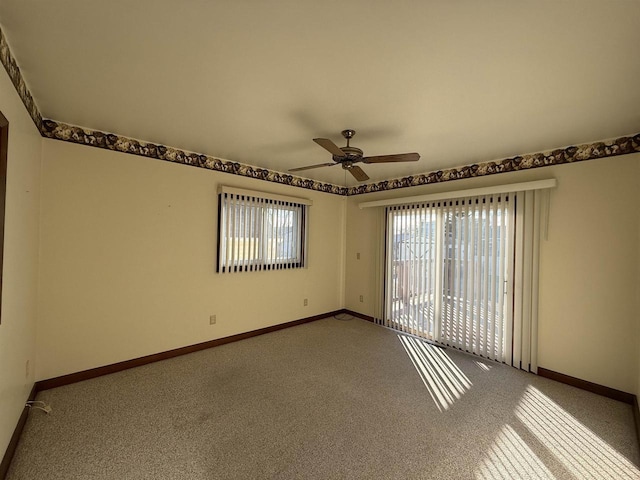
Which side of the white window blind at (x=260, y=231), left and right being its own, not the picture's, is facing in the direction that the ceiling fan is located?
front

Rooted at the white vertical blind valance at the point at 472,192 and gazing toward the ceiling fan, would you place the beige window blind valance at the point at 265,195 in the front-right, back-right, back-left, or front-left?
front-right

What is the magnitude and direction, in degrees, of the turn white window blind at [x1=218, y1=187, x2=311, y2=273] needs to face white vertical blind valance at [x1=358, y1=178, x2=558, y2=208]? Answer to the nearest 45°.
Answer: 0° — it already faces it

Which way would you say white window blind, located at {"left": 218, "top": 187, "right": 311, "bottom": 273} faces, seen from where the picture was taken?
facing the viewer and to the right of the viewer

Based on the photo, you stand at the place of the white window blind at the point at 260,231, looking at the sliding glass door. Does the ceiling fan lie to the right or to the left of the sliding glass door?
right

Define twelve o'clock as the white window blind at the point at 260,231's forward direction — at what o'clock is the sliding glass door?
The sliding glass door is roughly at 11 o'clock from the white window blind.

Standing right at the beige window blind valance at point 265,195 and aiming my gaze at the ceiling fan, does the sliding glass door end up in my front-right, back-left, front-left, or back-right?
front-left
